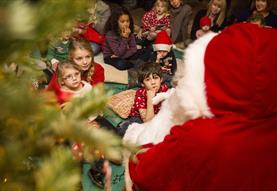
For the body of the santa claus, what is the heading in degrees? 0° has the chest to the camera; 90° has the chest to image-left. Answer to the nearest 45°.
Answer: approximately 135°

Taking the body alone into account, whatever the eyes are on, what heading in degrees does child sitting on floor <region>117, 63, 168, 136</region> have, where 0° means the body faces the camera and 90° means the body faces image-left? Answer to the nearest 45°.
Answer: approximately 315°

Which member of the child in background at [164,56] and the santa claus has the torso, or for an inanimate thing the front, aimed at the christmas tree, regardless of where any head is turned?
the child in background

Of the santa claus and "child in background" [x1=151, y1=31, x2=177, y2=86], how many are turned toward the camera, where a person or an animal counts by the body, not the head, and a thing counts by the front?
1

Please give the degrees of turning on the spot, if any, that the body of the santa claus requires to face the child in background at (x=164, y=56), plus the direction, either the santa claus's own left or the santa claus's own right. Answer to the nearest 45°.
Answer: approximately 45° to the santa claus's own right

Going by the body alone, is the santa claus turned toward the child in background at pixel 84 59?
yes
